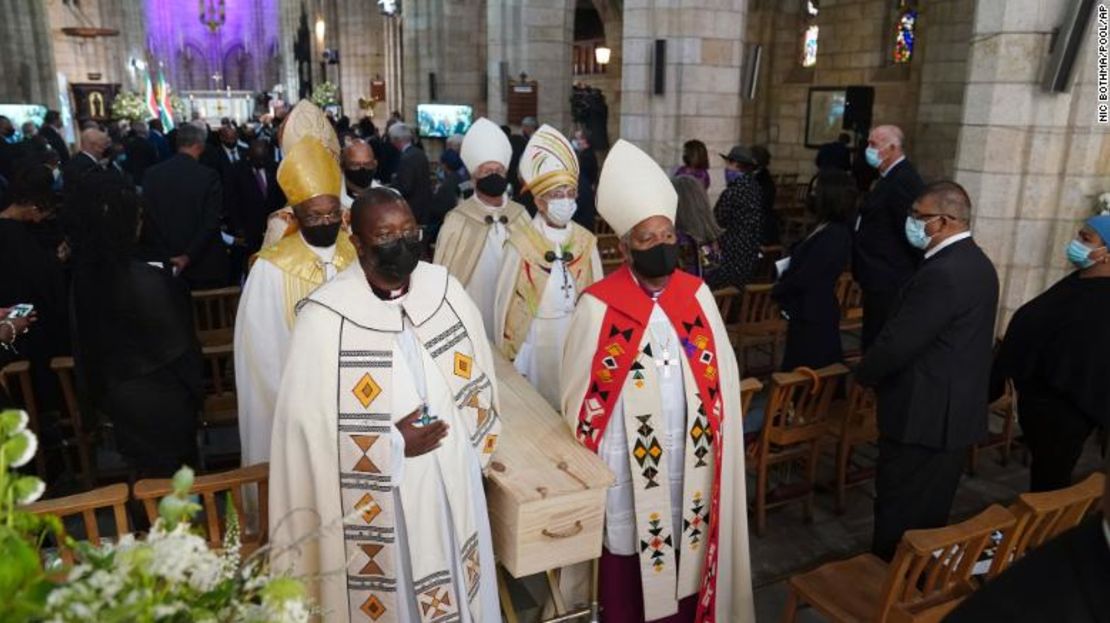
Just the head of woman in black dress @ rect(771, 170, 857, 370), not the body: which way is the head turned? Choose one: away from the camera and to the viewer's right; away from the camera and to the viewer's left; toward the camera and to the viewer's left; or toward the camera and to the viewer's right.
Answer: away from the camera and to the viewer's left

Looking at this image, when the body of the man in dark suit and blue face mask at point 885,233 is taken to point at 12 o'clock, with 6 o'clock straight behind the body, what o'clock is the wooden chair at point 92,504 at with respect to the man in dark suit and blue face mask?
The wooden chair is roughly at 10 o'clock from the man in dark suit and blue face mask.

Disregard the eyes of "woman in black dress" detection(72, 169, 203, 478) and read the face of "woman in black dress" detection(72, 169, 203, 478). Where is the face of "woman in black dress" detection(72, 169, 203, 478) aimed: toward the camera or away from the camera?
away from the camera

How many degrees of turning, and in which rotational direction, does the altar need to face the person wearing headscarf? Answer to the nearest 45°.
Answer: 0° — it already faces them

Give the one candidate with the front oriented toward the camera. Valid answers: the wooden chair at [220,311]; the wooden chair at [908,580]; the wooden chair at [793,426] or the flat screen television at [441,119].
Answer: the flat screen television

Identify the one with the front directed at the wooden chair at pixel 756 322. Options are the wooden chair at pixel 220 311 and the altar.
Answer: the altar

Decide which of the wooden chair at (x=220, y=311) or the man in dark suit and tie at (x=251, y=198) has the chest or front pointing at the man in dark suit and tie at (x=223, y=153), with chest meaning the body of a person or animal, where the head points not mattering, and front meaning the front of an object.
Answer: the wooden chair

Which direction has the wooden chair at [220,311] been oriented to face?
away from the camera

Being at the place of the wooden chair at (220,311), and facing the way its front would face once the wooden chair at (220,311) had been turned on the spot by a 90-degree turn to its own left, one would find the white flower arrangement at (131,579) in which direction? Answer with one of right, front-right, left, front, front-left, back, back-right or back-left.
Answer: left

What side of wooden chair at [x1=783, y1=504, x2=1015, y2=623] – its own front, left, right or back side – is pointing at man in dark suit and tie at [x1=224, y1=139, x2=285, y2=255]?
front

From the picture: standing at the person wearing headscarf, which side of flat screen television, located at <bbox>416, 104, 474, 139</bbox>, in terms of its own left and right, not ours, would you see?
front

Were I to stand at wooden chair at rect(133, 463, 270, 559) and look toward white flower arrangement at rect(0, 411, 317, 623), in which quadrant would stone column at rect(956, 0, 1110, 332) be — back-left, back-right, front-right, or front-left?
back-left

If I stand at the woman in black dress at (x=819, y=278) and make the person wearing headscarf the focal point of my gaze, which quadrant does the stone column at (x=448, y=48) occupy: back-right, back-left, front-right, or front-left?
back-left
